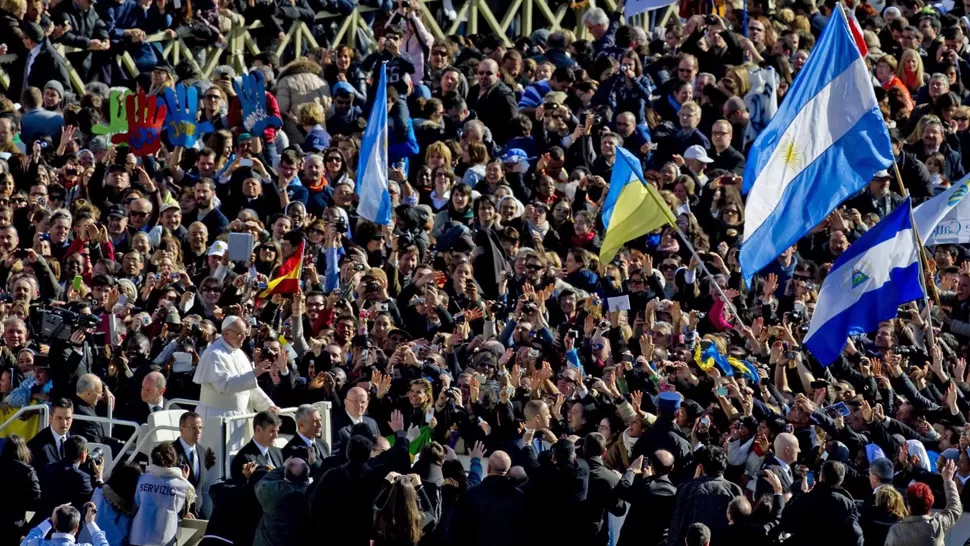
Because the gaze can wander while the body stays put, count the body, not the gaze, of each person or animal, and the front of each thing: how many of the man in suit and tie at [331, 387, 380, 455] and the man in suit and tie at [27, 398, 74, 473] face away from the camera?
0

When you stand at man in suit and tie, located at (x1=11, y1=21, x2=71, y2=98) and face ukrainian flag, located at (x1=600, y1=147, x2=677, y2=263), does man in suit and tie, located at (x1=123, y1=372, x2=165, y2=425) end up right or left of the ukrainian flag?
right

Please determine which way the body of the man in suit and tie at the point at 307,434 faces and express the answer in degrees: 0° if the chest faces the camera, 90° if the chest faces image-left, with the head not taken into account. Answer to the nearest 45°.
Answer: approximately 315°

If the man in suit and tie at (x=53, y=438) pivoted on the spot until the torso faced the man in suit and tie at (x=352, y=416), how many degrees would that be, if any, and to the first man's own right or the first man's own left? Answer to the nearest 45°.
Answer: approximately 45° to the first man's own left

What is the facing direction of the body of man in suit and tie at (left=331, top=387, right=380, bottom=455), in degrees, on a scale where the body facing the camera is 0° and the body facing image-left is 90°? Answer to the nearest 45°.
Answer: approximately 315°
